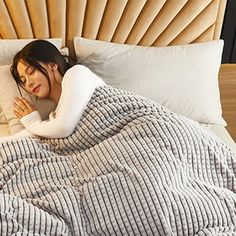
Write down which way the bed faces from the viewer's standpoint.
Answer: facing the viewer
